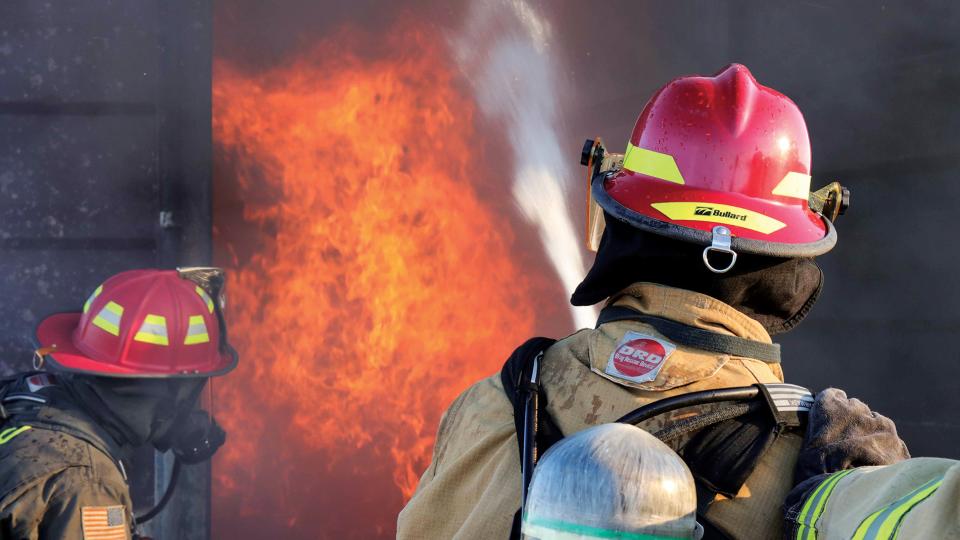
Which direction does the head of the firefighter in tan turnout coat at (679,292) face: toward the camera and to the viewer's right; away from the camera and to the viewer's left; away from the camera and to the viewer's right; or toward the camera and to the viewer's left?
away from the camera and to the viewer's left

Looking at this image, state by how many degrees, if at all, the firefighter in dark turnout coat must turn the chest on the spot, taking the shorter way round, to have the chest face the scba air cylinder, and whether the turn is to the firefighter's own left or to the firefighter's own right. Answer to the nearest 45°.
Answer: approximately 90° to the firefighter's own right

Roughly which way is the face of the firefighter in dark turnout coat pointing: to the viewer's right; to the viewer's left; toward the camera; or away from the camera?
to the viewer's right

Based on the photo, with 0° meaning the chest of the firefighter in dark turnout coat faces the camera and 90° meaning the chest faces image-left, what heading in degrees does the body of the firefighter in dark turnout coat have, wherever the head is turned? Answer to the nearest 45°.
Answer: approximately 270°

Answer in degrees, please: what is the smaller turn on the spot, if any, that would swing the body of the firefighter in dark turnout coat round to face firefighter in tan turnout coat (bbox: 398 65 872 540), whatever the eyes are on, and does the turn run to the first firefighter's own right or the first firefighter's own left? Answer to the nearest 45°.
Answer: approximately 45° to the first firefighter's own right
